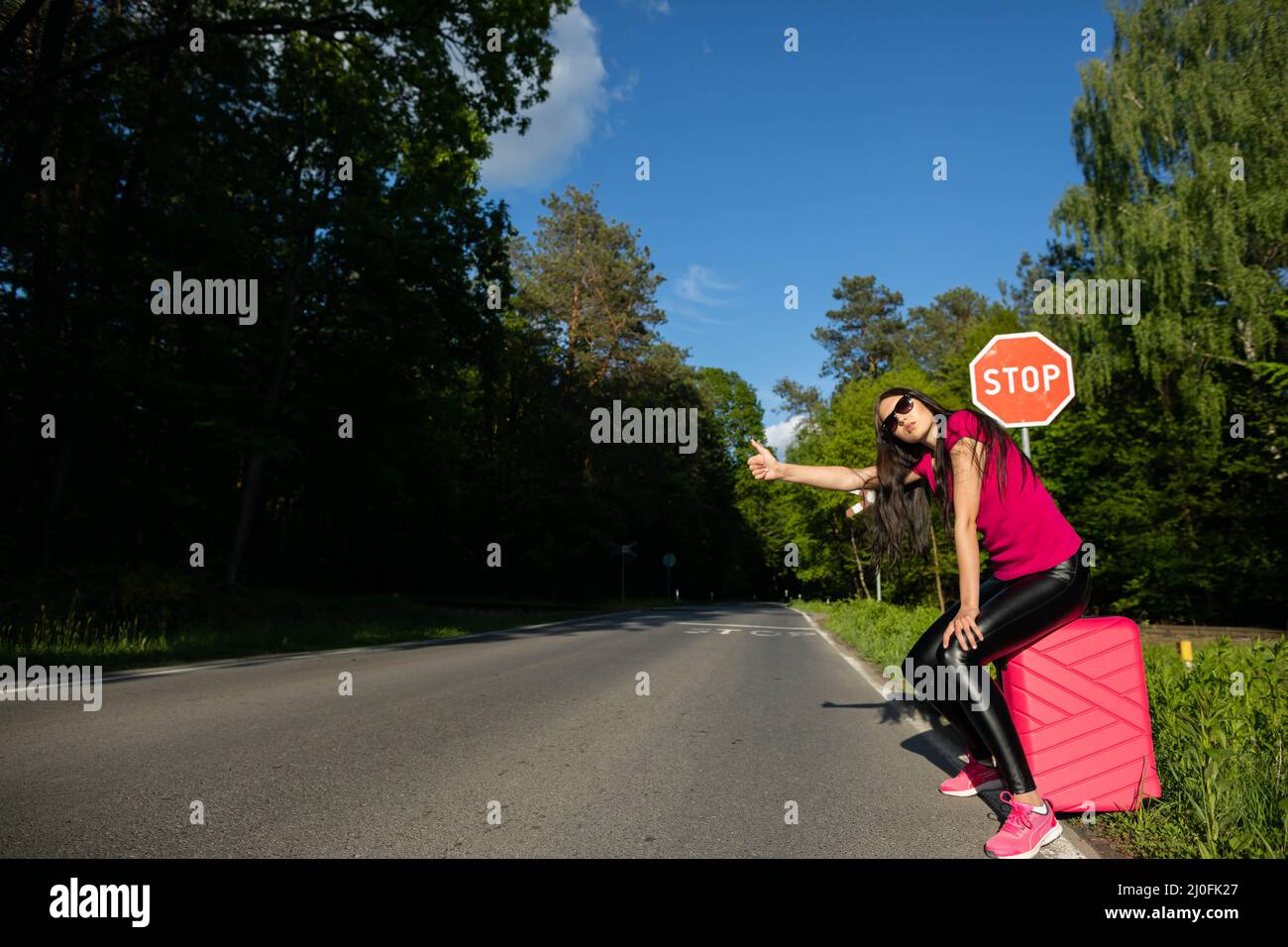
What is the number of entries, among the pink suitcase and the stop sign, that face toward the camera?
2

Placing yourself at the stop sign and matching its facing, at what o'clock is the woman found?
The woman is roughly at 12 o'clock from the stop sign.

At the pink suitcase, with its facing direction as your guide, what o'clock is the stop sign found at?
The stop sign is roughly at 6 o'clock from the pink suitcase.

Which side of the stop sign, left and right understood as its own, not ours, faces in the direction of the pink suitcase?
front

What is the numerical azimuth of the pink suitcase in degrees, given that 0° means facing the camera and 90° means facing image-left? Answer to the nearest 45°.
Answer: approximately 0°
